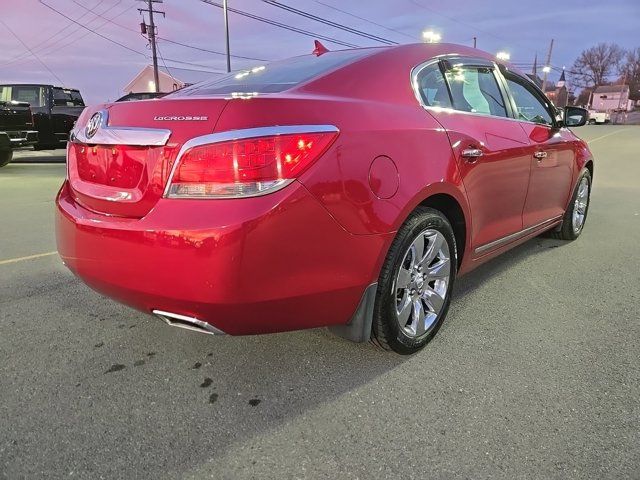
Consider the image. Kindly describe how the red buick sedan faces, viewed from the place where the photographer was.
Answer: facing away from the viewer and to the right of the viewer

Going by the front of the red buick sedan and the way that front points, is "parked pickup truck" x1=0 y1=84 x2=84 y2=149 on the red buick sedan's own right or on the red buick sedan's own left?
on the red buick sedan's own left

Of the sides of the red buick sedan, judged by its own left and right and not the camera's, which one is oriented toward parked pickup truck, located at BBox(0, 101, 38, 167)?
left
